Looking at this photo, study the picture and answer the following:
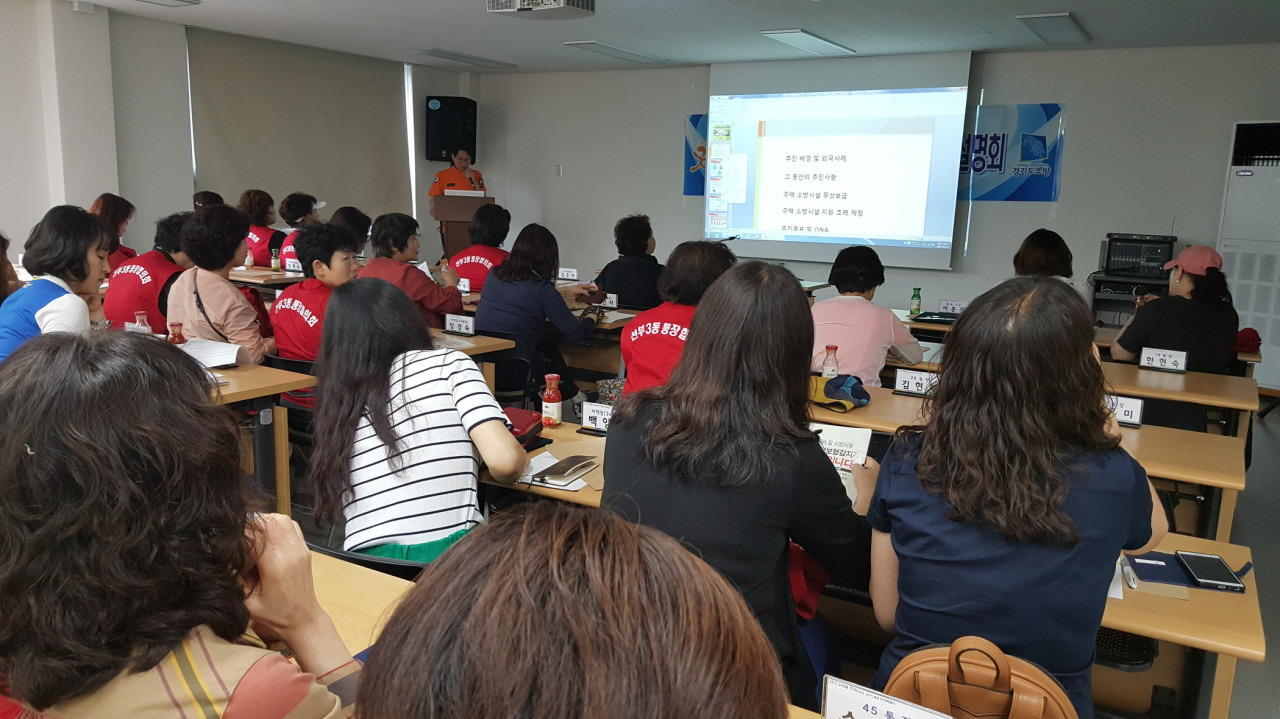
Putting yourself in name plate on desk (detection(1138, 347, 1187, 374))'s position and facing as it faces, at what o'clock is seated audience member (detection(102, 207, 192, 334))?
The seated audience member is roughly at 2 o'clock from the name plate on desk.

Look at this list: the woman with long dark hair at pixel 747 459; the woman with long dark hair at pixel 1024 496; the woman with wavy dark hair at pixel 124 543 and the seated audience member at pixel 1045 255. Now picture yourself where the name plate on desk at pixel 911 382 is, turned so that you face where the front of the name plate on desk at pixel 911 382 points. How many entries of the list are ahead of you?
3

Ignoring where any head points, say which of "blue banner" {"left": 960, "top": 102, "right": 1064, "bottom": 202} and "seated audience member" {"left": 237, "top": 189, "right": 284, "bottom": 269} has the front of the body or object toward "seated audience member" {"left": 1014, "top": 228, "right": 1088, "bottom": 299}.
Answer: the blue banner

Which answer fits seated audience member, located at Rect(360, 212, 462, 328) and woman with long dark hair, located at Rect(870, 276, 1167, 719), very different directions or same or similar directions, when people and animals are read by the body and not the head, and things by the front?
same or similar directions

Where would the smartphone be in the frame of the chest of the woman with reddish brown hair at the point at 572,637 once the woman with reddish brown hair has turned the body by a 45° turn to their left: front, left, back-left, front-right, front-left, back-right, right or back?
right

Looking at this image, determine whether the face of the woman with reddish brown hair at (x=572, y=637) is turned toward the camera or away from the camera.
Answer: away from the camera

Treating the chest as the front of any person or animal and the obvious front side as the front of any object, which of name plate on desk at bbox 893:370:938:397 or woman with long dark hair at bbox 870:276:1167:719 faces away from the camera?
the woman with long dark hair

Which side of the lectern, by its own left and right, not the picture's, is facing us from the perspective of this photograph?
front

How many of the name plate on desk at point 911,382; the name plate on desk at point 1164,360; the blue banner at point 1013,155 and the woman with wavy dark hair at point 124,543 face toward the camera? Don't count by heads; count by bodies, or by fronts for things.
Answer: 3

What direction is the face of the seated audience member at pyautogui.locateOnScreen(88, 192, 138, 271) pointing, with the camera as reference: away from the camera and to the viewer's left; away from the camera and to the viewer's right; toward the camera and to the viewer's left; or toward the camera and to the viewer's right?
away from the camera and to the viewer's right

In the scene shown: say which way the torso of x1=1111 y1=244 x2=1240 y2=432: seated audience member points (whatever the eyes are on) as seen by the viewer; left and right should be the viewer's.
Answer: facing away from the viewer and to the left of the viewer

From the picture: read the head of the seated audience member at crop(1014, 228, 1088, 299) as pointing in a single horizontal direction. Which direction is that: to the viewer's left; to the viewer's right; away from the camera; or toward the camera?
away from the camera

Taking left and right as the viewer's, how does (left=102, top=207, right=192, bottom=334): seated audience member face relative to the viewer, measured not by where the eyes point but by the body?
facing away from the viewer and to the right of the viewer

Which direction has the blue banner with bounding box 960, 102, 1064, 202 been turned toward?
toward the camera

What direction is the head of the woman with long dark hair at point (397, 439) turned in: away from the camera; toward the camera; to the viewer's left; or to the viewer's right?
away from the camera

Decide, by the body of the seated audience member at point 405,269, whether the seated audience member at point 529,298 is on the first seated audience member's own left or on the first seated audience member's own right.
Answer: on the first seated audience member's own right

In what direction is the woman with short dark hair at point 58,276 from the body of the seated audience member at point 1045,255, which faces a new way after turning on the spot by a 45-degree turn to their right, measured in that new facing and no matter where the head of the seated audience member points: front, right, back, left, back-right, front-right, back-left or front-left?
back

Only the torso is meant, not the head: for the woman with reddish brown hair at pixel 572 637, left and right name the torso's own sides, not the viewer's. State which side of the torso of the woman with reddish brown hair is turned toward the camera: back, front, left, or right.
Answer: back

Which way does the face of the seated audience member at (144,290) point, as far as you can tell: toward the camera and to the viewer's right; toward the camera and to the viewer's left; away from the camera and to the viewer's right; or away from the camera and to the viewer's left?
away from the camera and to the viewer's right

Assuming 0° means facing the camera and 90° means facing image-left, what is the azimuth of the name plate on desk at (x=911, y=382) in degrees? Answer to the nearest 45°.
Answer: approximately 0°

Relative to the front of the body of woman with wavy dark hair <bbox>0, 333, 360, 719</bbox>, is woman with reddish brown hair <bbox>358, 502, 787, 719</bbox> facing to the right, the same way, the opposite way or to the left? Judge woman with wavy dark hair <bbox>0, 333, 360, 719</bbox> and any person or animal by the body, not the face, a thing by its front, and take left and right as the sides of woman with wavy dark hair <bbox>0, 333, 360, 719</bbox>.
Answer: the same way

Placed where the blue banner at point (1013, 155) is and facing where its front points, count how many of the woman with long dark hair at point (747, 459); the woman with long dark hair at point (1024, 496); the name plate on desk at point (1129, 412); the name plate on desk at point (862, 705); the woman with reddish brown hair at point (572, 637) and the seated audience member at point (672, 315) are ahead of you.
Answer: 6
